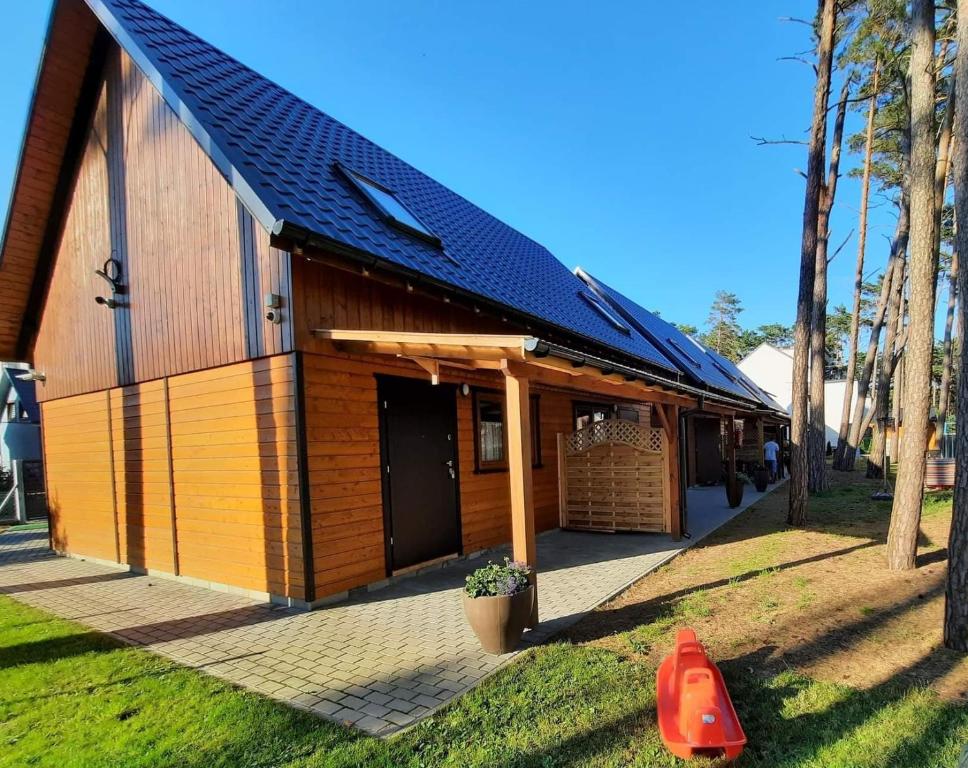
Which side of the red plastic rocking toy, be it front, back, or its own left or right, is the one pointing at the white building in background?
front

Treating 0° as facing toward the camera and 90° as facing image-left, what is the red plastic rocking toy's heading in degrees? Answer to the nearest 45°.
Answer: approximately 180°

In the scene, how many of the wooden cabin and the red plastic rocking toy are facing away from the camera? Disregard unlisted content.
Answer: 1

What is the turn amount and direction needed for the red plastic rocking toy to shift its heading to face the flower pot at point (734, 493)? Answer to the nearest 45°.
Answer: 0° — it already faces it

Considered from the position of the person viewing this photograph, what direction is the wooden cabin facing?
facing the viewer and to the right of the viewer

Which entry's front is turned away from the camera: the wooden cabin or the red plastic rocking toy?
the red plastic rocking toy

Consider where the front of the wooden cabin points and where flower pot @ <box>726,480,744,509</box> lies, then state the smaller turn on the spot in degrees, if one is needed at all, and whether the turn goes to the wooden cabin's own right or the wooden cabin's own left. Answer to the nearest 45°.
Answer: approximately 90° to the wooden cabin's own left

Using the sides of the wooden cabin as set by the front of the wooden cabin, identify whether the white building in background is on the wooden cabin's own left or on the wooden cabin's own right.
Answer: on the wooden cabin's own left

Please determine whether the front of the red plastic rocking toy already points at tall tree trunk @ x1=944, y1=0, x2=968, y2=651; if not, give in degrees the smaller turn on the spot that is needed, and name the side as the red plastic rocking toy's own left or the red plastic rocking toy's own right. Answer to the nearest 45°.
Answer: approximately 45° to the red plastic rocking toy's own right

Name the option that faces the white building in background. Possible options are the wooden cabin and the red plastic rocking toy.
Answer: the red plastic rocking toy

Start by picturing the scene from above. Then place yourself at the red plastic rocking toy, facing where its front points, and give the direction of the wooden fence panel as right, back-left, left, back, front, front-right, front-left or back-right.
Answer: front
